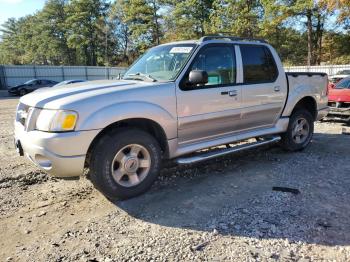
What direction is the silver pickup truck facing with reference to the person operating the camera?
facing the viewer and to the left of the viewer

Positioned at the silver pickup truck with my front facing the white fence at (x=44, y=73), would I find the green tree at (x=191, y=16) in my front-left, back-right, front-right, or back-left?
front-right

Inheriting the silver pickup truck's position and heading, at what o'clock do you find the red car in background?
The red car in background is roughly at 6 o'clock from the silver pickup truck.

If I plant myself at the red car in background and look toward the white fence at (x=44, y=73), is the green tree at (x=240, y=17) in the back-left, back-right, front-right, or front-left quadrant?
front-right

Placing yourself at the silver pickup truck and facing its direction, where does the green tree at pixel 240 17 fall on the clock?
The green tree is roughly at 5 o'clock from the silver pickup truck.

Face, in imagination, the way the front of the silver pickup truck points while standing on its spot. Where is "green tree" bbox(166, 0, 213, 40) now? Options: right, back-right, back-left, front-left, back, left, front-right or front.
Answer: back-right

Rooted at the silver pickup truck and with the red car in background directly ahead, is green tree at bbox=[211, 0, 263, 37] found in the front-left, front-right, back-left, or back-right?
front-left

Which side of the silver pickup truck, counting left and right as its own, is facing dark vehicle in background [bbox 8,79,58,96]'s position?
right

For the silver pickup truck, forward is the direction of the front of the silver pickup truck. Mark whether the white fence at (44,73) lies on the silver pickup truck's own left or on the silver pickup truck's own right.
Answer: on the silver pickup truck's own right

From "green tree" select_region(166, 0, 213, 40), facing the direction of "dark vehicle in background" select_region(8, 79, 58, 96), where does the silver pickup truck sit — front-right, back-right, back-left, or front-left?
front-left
